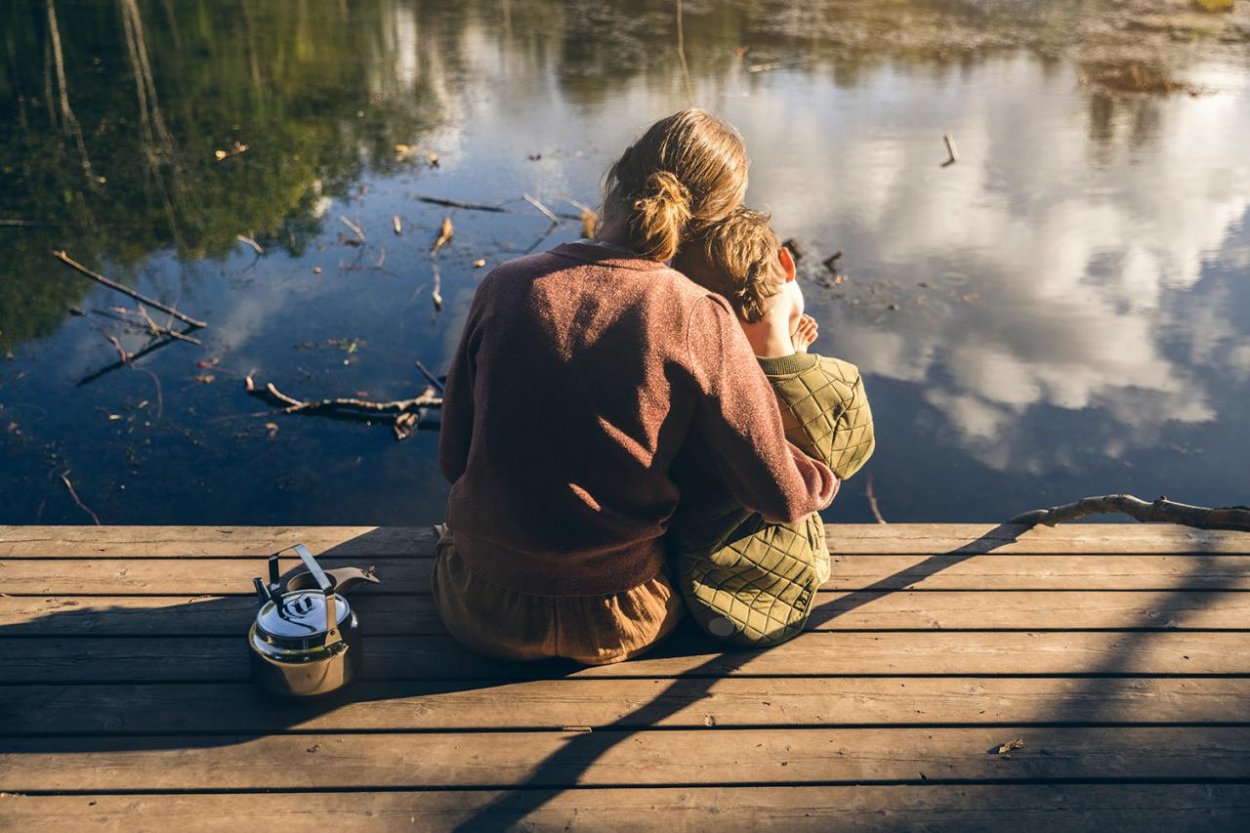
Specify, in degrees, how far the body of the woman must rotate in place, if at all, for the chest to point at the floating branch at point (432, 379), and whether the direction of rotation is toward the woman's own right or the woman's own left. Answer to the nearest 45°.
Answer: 0° — they already face it

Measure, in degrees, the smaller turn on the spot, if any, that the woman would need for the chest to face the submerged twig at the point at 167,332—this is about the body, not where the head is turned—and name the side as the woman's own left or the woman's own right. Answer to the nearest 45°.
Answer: approximately 45° to the woman's own left

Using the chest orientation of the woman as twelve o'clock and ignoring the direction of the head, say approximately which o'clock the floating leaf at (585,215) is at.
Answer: The floating leaf is roughly at 12 o'clock from the woman.

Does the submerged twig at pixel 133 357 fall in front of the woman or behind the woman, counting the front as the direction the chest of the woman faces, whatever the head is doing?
in front

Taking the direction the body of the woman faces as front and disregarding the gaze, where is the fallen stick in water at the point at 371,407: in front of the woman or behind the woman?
in front

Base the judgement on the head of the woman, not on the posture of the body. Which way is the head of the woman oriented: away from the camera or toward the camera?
away from the camera

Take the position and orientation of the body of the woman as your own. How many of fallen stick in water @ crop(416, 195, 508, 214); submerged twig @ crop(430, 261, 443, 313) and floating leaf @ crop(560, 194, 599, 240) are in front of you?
3

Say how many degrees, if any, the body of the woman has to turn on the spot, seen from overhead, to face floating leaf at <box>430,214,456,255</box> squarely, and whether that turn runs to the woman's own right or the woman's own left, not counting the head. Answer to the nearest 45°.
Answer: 0° — they already face it

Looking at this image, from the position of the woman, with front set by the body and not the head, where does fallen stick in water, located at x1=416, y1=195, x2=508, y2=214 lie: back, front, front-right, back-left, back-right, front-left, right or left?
front

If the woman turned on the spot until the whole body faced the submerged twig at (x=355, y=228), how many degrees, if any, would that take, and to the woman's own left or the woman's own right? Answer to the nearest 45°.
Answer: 0° — they already face it

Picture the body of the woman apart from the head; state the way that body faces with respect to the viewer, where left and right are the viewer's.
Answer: facing away from the viewer
